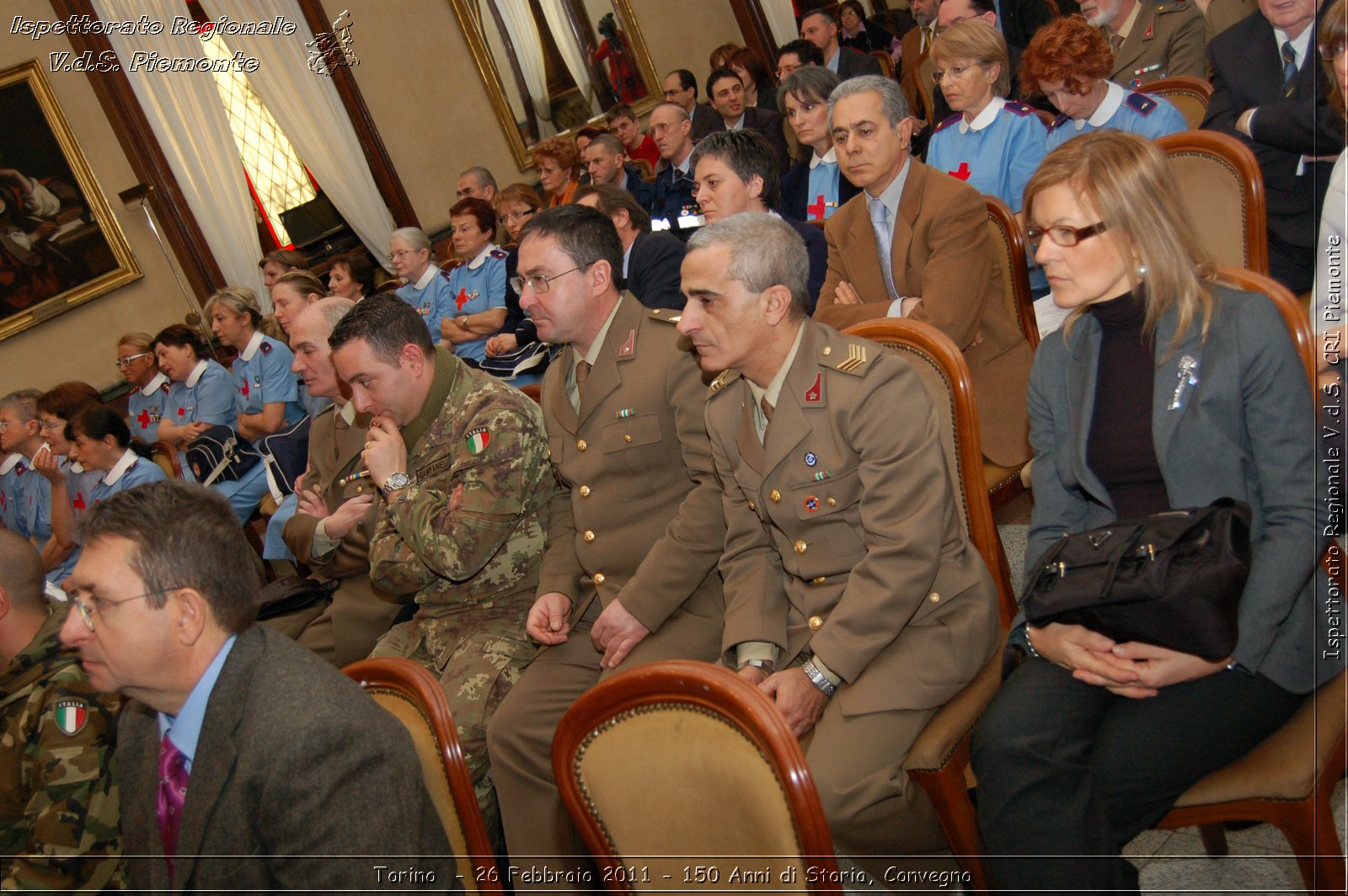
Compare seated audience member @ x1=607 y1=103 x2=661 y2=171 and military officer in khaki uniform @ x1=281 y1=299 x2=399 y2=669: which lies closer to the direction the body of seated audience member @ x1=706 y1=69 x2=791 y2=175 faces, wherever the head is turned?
the military officer in khaki uniform

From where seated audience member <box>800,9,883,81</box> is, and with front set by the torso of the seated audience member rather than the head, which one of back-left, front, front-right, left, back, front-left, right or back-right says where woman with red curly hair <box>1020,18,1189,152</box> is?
front-left

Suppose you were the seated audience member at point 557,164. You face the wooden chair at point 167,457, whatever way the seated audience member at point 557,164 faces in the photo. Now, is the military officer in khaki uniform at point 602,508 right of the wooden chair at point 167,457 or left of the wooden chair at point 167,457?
left

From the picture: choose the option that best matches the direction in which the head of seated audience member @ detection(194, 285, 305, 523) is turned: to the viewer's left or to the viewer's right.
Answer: to the viewer's left

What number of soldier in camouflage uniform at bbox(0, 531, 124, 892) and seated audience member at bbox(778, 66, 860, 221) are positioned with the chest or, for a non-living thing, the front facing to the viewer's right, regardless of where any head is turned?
0

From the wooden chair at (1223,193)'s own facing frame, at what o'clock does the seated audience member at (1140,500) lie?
The seated audience member is roughly at 11 o'clock from the wooden chair.

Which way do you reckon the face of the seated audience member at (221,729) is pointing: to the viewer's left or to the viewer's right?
to the viewer's left

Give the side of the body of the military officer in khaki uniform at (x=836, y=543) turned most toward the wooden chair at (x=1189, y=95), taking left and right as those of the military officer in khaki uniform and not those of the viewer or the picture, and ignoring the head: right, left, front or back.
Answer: back

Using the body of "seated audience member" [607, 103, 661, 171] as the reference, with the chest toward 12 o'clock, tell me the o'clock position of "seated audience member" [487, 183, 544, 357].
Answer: "seated audience member" [487, 183, 544, 357] is roughly at 11 o'clock from "seated audience member" [607, 103, 661, 171].

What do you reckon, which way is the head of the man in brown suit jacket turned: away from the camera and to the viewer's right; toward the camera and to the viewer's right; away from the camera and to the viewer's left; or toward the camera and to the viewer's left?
toward the camera and to the viewer's left

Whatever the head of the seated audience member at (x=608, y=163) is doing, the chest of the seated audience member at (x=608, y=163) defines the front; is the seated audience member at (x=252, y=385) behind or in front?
in front

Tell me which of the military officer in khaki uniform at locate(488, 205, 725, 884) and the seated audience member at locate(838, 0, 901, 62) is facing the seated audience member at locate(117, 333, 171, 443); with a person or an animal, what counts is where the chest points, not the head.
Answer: the seated audience member at locate(838, 0, 901, 62)

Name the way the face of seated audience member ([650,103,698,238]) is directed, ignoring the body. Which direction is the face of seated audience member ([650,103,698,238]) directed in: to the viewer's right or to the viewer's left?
to the viewer's left

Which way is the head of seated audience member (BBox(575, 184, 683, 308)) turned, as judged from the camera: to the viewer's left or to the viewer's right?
to the viewer's left
